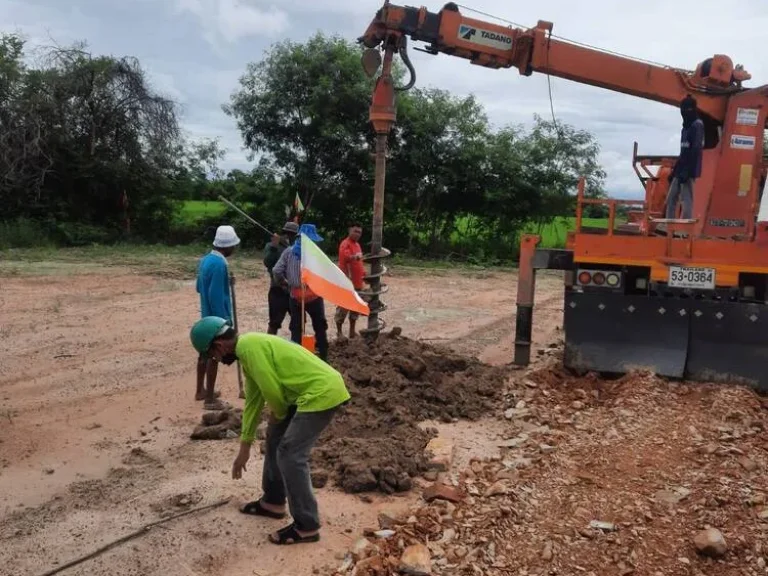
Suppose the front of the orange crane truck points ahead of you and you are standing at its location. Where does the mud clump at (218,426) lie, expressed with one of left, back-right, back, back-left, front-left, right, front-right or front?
back-left

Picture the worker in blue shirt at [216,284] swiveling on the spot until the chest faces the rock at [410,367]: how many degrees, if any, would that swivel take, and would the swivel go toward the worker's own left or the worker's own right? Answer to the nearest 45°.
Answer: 0° — they already face it

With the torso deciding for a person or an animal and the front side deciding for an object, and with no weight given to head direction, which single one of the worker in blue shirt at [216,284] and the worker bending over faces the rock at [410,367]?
the worker in blue shirt

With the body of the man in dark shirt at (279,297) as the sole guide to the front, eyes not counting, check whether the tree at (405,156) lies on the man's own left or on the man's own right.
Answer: on the man's own left

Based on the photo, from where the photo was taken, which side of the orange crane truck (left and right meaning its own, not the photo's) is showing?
back

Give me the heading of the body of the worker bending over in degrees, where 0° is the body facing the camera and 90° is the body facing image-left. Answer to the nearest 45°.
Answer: approximately 90°

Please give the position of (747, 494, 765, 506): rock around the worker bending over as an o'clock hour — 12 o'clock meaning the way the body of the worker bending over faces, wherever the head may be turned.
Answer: The rock is roughly at 6 o'clock from the worker bending over.

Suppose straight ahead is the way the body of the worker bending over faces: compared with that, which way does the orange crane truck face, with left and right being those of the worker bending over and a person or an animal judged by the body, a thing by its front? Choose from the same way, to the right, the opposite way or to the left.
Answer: to the right

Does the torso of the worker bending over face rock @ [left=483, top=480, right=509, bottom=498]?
no

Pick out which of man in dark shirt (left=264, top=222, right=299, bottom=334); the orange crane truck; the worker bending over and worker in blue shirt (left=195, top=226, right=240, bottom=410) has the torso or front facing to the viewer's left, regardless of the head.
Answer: the worker bending over

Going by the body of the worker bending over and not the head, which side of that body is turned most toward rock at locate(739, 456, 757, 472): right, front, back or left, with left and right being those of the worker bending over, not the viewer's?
back

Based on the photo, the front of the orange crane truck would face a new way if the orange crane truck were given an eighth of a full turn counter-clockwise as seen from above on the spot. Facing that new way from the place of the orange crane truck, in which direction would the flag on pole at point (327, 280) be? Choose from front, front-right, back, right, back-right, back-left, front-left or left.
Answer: left

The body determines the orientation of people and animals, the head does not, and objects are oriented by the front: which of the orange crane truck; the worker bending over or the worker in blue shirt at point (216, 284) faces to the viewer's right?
the worker in blue shirt

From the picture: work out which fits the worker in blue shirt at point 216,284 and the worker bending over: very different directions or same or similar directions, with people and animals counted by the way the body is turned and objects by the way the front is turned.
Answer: very different directions

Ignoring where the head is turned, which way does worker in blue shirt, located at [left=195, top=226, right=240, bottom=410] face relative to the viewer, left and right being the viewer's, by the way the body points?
facing to the right of the viewer
